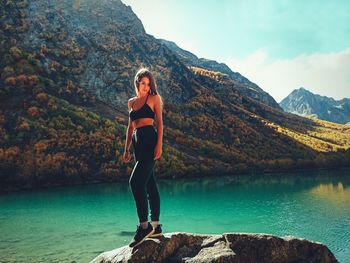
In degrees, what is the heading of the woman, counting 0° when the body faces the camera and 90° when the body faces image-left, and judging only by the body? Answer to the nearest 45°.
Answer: approximately 45°
